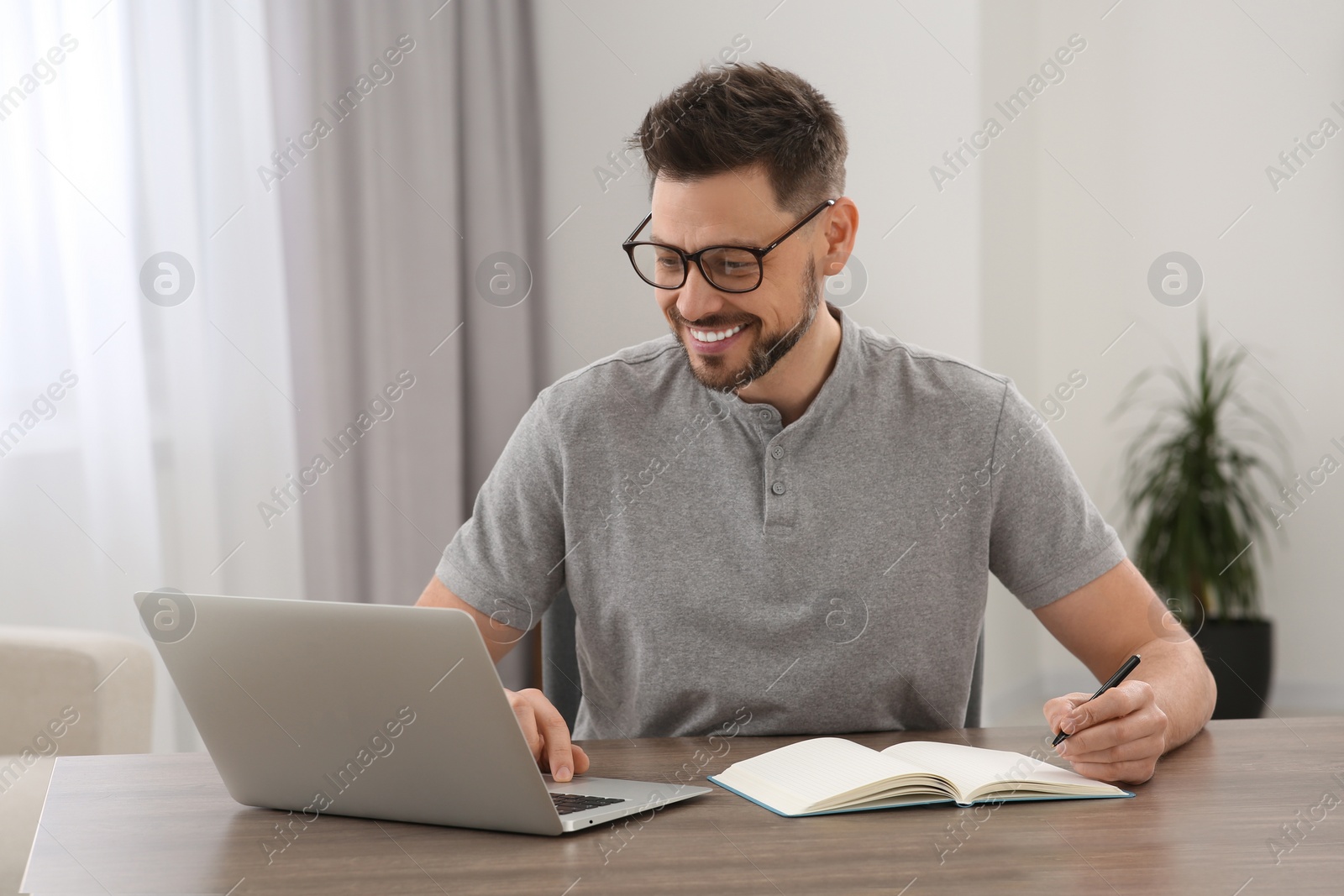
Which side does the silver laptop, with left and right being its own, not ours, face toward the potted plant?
front

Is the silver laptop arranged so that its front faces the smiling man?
yes

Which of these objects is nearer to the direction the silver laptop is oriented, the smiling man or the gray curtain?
the smiling man

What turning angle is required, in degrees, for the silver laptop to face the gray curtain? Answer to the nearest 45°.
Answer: approximately 45° to its left

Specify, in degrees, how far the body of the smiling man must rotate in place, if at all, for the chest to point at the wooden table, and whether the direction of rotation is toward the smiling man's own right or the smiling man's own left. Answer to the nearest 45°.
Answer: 0° — they already face it

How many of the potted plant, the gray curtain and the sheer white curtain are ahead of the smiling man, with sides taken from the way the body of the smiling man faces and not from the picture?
0

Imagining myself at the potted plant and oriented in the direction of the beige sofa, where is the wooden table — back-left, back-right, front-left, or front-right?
front-left

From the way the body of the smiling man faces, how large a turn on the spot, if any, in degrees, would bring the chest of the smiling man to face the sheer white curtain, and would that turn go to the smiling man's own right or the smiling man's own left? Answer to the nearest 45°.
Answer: approximately 135° to the smiling man's own right

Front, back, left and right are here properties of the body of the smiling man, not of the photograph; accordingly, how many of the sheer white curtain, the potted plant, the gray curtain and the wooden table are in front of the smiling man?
1

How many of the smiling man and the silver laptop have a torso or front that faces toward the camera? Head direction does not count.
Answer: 1

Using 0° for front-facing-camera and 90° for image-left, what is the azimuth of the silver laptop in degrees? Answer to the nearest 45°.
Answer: approximately 225°

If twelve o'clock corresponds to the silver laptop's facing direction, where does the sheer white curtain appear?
The sheer white curtain is roughly at 10 o'clock from the silver laptop.

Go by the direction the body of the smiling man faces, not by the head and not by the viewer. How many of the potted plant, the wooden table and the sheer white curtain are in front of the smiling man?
1

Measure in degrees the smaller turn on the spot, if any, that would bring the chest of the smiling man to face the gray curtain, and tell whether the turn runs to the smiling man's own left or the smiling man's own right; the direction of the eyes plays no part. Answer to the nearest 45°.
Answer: approximately 135° to the smiling man's own right

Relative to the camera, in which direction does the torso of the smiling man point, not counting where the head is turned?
toward the camera

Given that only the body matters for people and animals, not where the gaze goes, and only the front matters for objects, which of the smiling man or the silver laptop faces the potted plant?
the silver laptop

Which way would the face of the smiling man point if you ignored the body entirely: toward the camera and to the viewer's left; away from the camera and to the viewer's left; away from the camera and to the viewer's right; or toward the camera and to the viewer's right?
toward the camera and to the viewer's left

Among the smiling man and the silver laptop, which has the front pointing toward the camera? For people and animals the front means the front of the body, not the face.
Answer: the smiling man
